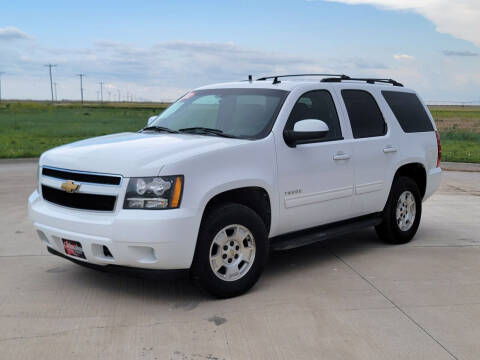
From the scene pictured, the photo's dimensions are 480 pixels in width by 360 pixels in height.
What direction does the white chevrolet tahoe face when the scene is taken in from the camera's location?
facing the viewer and to the left of the viewer
